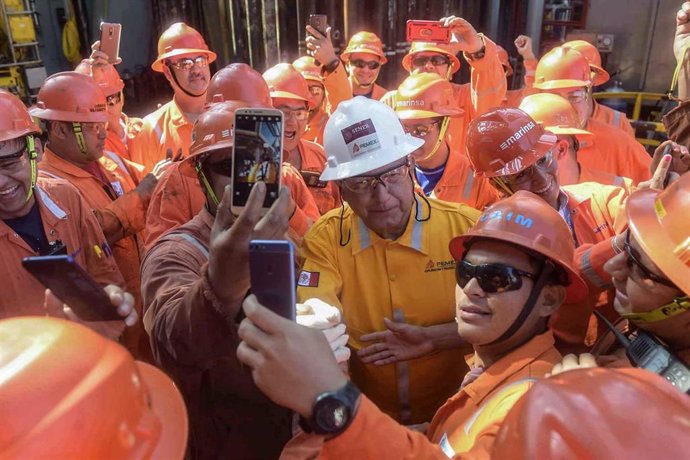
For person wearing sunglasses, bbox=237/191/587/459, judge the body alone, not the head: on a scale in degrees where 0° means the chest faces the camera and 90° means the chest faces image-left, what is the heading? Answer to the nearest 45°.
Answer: approximately 45°

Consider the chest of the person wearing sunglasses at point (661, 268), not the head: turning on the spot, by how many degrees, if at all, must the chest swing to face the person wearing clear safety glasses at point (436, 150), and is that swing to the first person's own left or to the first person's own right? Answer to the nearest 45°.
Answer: approximately 45° to the first person's own right

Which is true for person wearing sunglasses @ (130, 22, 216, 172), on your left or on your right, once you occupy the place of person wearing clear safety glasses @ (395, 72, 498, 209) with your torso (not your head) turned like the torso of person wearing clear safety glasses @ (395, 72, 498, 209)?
on your right

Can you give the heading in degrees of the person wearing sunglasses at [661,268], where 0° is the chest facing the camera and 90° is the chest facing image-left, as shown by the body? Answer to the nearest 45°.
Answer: approximately 90°

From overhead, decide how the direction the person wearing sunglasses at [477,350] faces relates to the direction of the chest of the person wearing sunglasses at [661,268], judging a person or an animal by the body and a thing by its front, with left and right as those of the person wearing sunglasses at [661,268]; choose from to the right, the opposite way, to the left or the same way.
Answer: to the left

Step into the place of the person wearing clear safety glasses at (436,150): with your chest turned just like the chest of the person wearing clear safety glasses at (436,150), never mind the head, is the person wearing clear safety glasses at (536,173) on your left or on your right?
on your left

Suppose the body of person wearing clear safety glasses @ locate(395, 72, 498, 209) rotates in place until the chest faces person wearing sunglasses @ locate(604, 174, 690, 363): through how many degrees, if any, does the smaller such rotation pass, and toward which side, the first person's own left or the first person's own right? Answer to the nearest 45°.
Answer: approximately 45° to the first person's own left

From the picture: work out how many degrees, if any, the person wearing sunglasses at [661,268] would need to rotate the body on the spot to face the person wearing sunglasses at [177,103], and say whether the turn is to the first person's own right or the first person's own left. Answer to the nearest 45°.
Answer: approximately 45° to the first person's own right

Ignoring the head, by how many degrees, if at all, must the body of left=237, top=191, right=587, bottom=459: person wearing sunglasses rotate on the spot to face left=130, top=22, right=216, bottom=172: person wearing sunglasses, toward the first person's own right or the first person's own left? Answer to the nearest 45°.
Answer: approximately 90° to the first person's own right

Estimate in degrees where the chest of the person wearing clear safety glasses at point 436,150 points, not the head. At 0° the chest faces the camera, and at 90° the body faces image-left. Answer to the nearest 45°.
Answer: approximately 45°
